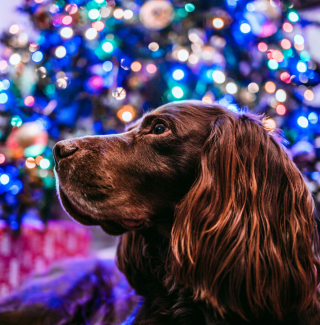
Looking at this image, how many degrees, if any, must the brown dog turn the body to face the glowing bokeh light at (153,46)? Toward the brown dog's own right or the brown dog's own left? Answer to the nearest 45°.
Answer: approximately 90° to the brown dog's own right

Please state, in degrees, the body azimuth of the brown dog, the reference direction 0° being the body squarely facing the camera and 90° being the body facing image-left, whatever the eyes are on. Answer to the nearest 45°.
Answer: approximately 90°

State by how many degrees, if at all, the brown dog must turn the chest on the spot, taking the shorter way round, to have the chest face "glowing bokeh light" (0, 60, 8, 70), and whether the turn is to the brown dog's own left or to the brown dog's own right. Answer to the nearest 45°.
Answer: approximately 45° to the brown dog's own right

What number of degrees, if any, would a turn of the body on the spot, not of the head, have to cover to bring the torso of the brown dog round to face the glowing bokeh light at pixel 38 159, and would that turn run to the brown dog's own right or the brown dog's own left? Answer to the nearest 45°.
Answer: approximately 45° to the brown dog's own right

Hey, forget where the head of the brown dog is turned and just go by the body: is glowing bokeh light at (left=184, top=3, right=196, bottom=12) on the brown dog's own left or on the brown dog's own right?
on the brown dog's own right

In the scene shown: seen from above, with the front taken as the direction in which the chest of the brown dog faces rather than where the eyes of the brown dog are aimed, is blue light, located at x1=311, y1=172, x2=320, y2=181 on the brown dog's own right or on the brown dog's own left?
on the brown dog's own right
